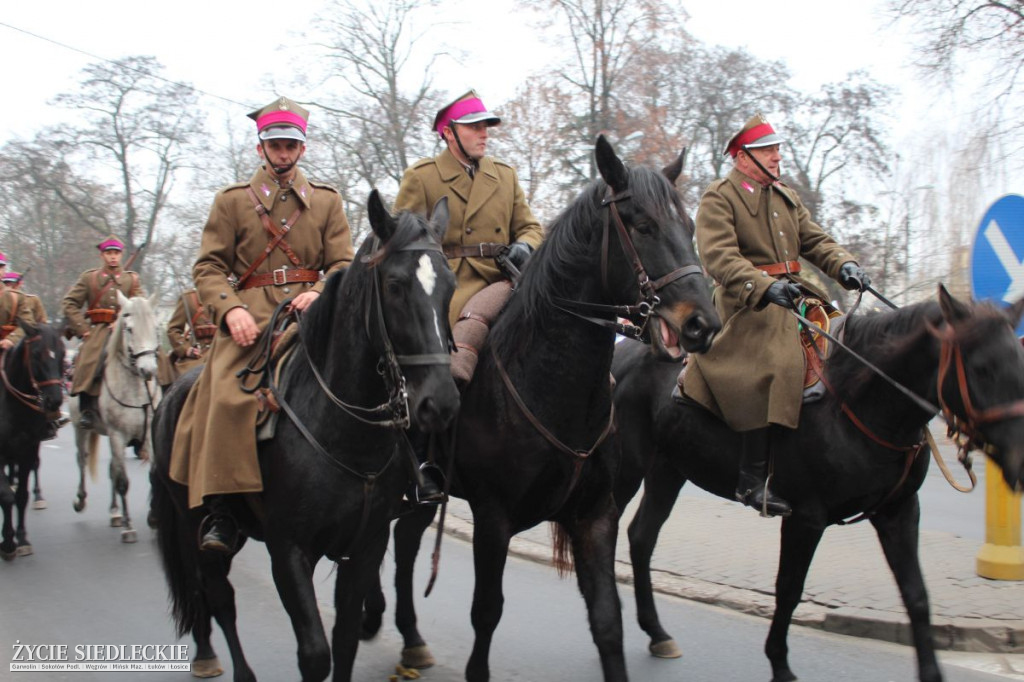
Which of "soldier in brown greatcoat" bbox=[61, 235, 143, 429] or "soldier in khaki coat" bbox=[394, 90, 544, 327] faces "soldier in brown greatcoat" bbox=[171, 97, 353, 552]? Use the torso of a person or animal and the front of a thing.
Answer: "soldier in brown greatcoat" bbox=[61, 235, 143, 429]

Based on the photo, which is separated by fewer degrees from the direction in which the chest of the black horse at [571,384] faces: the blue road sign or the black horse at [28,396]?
the blue road sign

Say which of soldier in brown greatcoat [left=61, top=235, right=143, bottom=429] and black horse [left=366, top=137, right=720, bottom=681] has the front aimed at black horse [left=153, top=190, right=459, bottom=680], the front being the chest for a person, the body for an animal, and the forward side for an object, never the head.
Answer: the soldier in brown greatcoat

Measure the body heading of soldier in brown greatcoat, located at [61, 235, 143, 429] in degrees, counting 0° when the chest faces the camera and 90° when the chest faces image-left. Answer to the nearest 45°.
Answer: approximately 0°

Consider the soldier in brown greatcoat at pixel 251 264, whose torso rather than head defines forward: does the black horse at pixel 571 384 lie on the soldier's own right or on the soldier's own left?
on the soldier's own left

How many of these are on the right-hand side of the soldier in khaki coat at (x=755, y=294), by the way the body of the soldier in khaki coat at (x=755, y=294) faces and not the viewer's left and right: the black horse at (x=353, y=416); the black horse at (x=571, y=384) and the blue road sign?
2

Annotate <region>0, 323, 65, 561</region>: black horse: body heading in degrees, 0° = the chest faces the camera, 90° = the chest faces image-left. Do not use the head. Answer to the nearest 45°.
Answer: approximately 315°

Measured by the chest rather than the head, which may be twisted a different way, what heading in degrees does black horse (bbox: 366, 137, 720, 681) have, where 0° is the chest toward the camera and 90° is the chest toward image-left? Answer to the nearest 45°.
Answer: approximately 315°

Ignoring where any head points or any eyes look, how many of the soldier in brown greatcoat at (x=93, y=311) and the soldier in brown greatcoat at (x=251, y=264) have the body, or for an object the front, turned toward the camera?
2

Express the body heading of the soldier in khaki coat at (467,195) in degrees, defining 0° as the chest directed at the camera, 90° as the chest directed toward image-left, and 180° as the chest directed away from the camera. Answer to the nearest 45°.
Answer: approximately 315°
